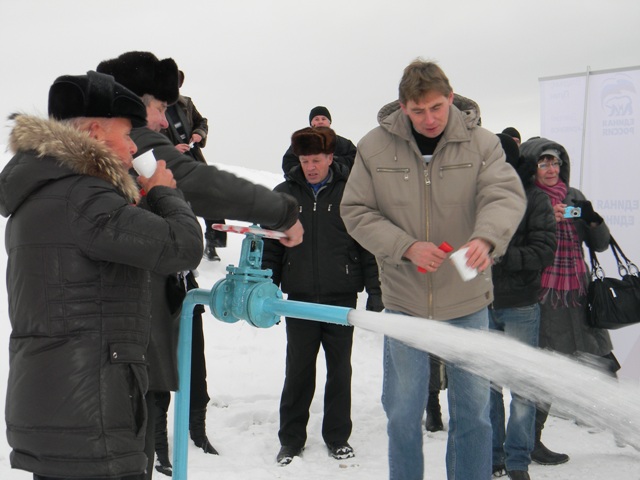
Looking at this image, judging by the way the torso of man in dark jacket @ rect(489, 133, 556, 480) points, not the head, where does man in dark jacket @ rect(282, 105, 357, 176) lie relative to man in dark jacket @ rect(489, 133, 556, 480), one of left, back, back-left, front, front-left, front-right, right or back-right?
right

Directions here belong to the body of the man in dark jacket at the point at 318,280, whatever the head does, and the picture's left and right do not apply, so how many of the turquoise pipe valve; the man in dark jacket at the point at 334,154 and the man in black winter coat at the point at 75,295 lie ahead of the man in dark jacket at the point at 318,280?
2

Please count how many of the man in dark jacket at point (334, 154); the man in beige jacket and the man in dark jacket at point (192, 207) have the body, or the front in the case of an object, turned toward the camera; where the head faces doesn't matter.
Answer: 2

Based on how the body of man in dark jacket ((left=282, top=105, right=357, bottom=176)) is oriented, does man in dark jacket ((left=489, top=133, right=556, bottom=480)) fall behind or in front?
in front

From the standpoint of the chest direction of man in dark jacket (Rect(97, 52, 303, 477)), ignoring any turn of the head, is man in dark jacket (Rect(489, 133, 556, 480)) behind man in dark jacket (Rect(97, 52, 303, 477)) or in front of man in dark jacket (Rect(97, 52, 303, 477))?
in front

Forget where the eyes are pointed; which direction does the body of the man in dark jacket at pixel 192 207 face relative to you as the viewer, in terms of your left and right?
facing to the right of the viewer

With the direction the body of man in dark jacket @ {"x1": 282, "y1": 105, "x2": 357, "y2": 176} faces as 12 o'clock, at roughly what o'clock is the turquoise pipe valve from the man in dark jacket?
The turquoise pipe valve is roughly at 12 o'clock from the man in dark jacket.

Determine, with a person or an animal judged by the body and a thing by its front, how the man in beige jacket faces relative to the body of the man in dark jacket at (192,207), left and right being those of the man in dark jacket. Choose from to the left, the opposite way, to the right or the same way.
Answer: to the right

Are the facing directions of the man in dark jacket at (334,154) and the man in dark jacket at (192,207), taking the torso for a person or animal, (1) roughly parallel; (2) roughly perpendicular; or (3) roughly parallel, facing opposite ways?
roughly perpendicular

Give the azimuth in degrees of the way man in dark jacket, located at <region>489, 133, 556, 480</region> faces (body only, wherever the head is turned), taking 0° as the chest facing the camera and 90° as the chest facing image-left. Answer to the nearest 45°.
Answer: approximately 45°

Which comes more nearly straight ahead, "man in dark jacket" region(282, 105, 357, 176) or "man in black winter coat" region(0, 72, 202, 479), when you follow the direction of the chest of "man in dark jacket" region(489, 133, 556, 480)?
the man in black winter coat

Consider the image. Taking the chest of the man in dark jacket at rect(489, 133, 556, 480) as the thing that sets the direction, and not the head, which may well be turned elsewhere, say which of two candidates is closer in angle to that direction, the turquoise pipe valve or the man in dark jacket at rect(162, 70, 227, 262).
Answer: the turquoise pipe valve

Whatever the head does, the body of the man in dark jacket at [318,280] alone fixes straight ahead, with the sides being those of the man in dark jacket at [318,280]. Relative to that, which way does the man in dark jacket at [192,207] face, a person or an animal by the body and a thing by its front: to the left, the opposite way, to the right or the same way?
to the left

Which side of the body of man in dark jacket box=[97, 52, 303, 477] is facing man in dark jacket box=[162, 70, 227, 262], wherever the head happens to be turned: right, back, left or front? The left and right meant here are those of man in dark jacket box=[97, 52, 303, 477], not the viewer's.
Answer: left
